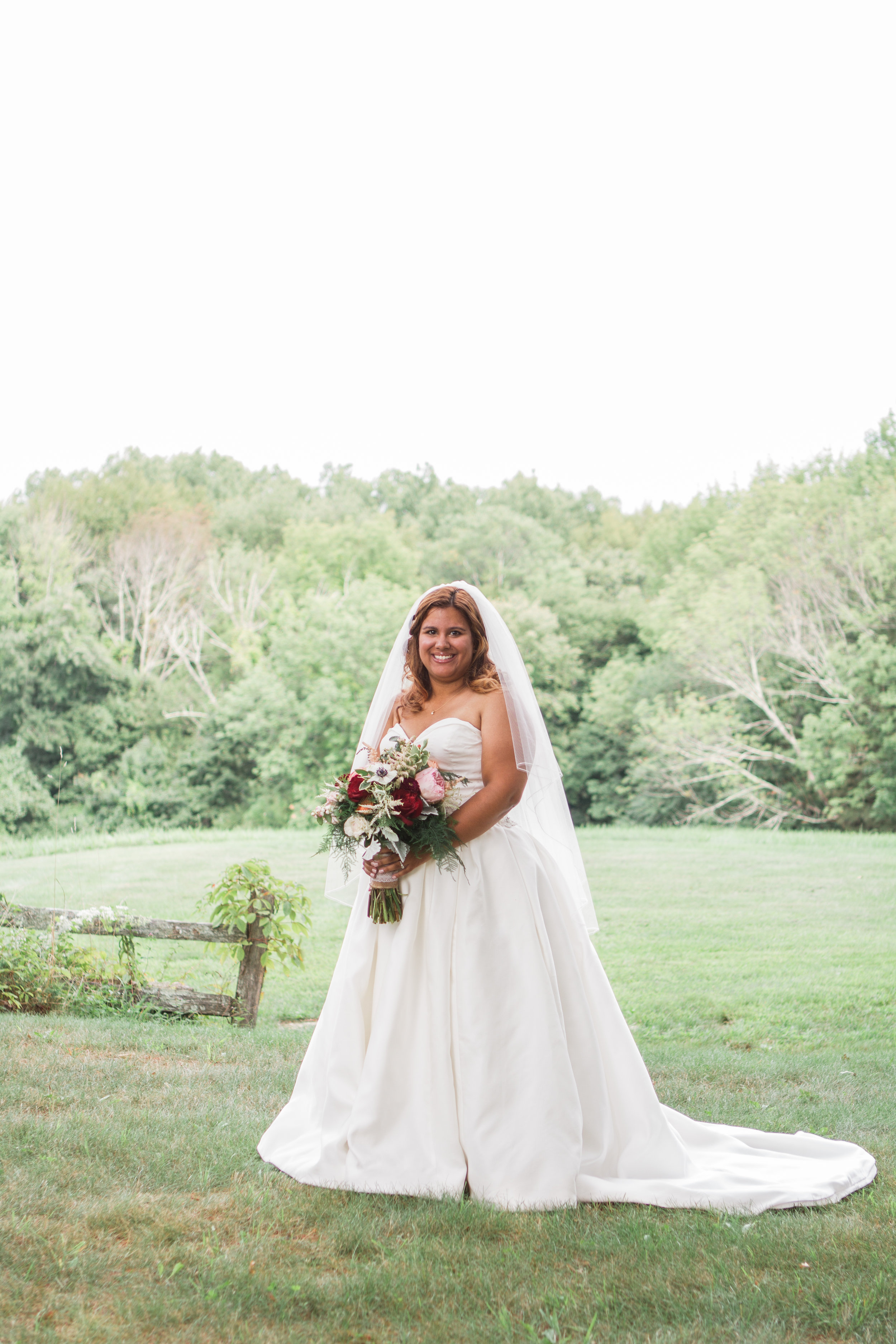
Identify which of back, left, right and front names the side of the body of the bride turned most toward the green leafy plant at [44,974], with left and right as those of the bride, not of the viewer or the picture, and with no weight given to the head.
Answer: right

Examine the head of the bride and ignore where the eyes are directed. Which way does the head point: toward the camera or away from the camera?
toward the camera

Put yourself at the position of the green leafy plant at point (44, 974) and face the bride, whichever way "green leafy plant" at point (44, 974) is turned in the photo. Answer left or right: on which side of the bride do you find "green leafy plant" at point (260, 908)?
left

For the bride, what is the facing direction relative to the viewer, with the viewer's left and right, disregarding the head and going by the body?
facing the viewer and to the left of the viewer

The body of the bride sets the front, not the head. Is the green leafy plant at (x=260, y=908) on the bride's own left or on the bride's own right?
on the bride's own right
